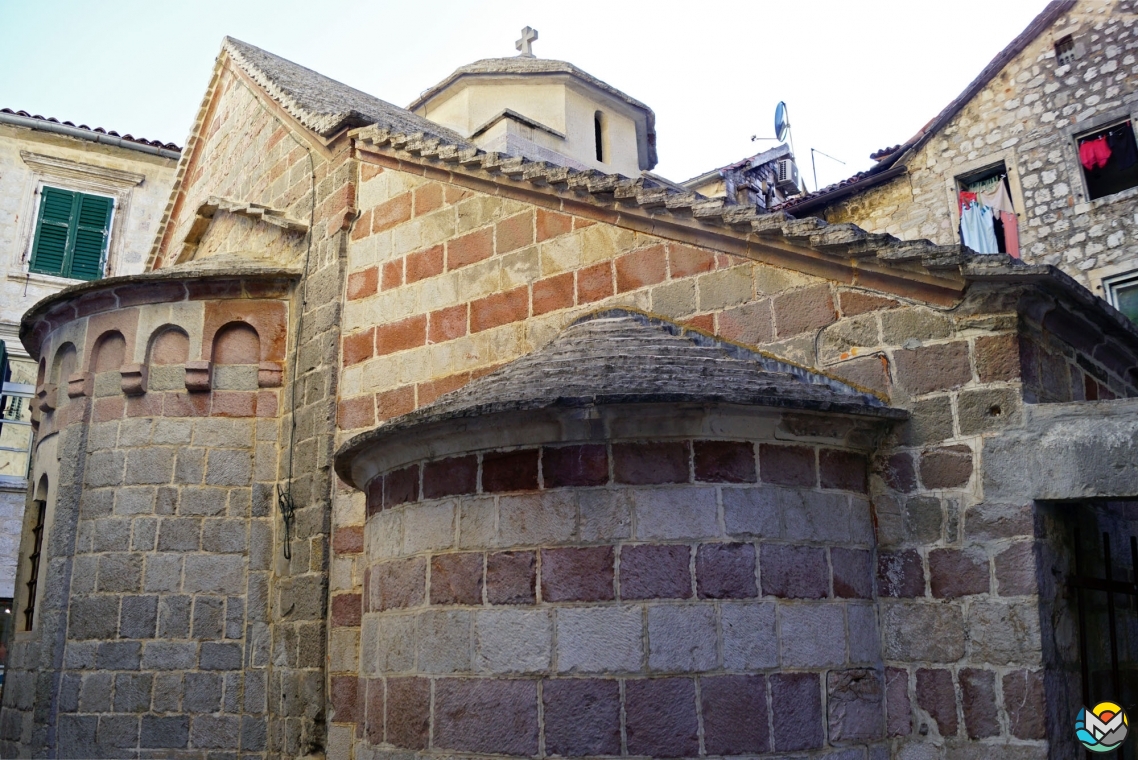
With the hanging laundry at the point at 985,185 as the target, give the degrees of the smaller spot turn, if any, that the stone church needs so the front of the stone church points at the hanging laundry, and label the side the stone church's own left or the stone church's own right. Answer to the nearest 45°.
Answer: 0° — it already faces it

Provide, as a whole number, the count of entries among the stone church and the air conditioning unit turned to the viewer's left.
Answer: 0

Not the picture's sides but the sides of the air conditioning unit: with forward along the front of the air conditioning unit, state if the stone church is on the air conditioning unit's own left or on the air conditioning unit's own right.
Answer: on the air conditioning unit's own right

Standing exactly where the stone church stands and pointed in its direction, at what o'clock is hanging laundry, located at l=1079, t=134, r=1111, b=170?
The hanging laundry is roughly at 12 o'clock from the stone church.

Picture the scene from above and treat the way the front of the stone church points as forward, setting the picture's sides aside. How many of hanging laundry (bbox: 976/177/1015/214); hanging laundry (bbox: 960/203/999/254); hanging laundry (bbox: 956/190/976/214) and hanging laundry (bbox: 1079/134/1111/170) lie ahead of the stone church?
4

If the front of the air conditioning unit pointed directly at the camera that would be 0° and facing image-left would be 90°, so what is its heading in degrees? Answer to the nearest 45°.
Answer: approximately 315°

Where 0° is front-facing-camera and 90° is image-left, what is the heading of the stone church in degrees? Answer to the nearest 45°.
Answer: approximately 225°

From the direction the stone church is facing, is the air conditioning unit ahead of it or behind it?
ahead

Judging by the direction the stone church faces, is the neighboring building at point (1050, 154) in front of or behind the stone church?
in front
